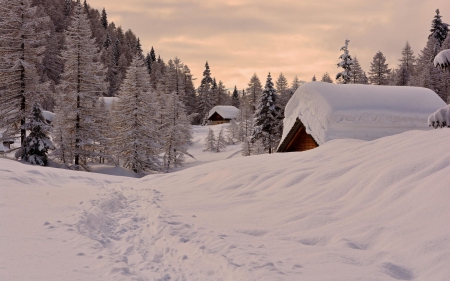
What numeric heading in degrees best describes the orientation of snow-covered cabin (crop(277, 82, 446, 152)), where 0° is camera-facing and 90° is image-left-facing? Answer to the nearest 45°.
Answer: approximately 45°

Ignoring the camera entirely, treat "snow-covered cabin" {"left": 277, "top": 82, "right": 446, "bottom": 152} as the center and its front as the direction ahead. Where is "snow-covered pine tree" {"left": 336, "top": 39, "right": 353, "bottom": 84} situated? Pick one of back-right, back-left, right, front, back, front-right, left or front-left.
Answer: back-right

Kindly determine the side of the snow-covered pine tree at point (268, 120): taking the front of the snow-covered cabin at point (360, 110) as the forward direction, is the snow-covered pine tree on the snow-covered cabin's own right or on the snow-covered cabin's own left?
on the snow-covered cabin's own right
